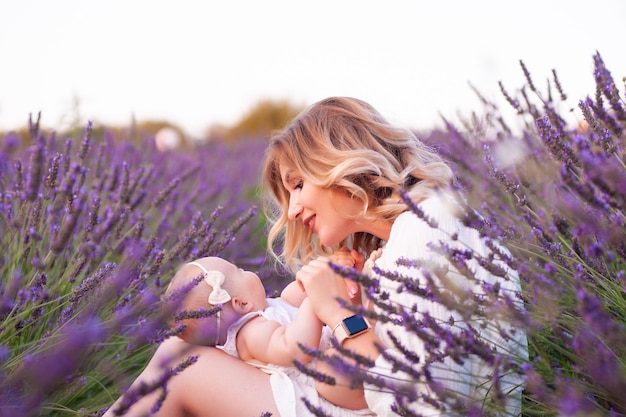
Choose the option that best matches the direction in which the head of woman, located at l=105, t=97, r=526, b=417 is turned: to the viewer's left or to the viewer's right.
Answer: to the viewer's left

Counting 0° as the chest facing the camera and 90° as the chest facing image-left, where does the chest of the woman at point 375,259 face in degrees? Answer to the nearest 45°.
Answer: approximately 90°
